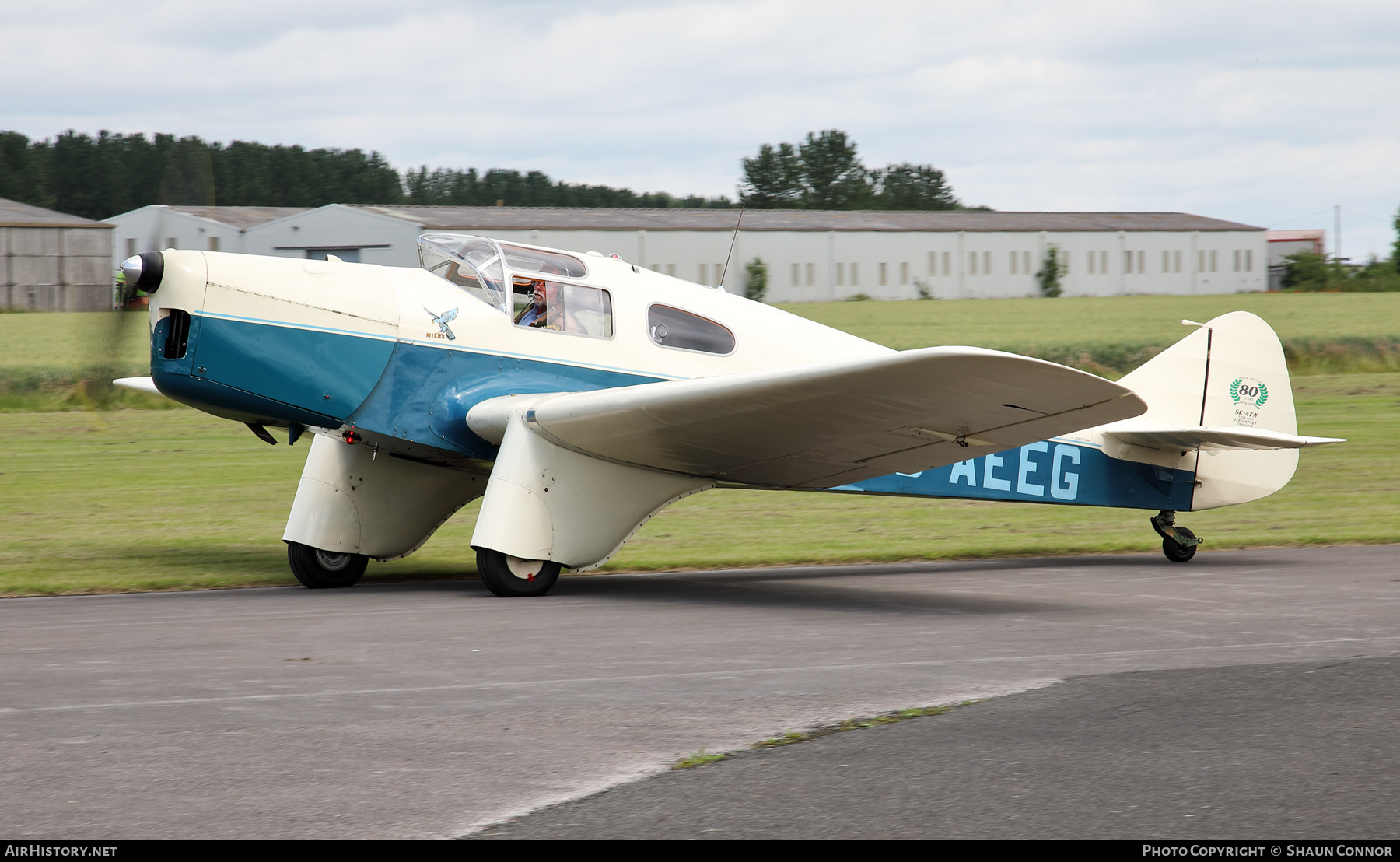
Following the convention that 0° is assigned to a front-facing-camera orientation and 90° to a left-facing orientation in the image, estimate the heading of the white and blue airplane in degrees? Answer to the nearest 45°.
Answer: approximately 45°

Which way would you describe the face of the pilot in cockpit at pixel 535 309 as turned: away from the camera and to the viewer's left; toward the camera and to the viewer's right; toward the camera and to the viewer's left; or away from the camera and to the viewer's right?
toward the camera and to the viewer's left
